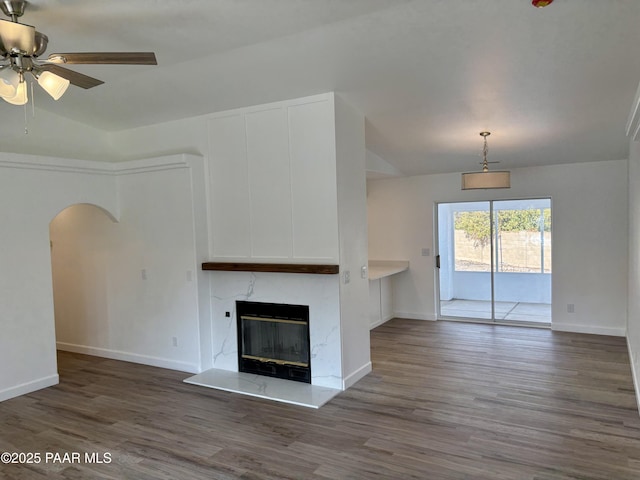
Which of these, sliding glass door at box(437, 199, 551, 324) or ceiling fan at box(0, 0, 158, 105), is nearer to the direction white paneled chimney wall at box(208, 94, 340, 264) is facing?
the ceiling fan

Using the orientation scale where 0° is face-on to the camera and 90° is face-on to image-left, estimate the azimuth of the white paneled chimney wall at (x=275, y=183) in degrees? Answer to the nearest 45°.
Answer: approximately 45°

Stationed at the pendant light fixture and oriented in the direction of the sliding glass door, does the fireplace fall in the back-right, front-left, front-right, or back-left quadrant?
back-left

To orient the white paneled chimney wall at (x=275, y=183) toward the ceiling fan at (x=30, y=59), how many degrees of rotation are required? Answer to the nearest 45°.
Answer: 0° — it already faces it

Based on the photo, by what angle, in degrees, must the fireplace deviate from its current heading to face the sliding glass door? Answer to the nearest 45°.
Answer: approximately 180°

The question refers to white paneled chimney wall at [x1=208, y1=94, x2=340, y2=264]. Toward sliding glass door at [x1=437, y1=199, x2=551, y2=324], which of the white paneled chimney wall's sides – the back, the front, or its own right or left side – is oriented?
back

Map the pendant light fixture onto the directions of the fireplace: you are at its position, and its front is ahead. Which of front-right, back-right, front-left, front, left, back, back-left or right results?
back-left

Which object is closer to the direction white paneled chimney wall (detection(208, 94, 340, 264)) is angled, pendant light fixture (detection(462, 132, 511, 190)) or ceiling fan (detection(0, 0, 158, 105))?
the ceiling fan
